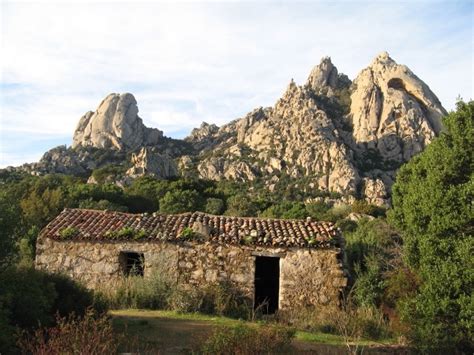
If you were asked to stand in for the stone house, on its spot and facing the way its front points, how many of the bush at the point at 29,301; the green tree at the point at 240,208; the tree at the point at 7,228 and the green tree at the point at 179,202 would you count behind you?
2

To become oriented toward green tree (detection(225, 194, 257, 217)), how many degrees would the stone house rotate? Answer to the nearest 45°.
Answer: approximately 180°

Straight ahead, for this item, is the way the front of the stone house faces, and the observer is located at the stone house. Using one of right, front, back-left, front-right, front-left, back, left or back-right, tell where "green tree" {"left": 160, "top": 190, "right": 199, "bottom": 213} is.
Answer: back

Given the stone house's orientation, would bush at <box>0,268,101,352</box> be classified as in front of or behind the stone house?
in front

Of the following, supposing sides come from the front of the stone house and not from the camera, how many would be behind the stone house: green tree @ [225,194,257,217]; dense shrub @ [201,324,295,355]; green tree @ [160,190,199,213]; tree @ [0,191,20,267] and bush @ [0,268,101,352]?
2

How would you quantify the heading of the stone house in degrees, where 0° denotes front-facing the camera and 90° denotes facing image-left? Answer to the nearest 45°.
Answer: approximately 0°

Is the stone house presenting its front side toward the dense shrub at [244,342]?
yes

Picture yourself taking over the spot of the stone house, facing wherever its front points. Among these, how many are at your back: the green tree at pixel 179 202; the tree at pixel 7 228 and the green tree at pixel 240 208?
2

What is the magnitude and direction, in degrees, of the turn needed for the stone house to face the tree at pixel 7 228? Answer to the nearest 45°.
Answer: approximately 45° to its right
